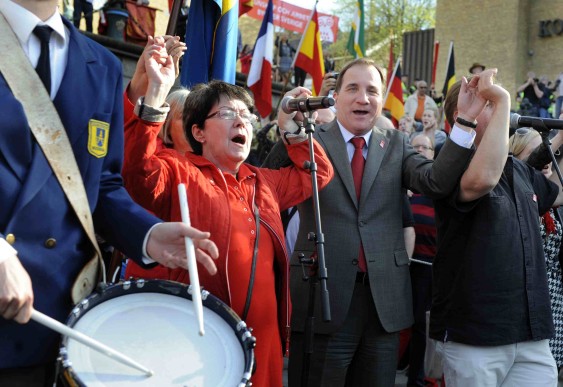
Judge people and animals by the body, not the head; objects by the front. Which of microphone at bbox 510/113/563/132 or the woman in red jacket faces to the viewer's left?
the microphone

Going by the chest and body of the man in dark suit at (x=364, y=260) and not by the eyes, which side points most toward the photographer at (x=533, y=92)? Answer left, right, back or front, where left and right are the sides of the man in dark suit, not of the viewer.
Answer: back

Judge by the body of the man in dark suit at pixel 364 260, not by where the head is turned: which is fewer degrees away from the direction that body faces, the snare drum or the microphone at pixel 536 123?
the snare drum

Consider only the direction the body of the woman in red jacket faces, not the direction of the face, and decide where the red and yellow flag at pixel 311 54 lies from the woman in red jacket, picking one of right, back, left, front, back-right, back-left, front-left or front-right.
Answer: back-left

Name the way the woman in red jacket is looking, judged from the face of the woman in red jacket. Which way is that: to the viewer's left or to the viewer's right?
to the viewer's right

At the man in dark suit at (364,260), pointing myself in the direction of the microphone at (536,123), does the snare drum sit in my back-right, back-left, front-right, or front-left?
back-right

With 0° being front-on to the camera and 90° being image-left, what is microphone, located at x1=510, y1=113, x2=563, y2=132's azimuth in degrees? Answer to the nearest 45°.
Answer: approximately 90°

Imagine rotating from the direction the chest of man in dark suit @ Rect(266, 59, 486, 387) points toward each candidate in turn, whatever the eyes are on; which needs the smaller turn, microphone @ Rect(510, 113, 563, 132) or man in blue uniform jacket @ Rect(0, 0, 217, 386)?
the man in blue uniform jacket

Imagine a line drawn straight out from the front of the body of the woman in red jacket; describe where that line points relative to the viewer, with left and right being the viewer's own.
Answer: facing the viewer and to the right of the viewer

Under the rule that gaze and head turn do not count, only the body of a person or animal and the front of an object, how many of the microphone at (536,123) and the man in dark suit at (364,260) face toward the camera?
1

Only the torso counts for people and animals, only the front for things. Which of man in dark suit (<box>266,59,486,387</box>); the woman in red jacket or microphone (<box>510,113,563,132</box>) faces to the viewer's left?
the microphone

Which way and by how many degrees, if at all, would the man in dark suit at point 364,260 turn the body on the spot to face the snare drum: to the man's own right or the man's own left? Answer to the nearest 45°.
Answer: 0° — they already face it

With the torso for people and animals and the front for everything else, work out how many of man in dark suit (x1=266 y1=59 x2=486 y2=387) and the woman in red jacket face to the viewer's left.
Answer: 0

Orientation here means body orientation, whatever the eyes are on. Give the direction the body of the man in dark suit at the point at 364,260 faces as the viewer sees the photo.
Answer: toward the camera

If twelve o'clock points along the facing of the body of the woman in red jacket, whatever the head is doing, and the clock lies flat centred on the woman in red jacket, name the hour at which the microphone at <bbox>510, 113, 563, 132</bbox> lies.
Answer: The microphone is roughly at 10 o'clock from the woman in red jacket.

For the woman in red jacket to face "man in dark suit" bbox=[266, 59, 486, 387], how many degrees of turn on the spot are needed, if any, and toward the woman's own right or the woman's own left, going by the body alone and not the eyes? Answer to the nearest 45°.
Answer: approximately 90° to the woman's own left

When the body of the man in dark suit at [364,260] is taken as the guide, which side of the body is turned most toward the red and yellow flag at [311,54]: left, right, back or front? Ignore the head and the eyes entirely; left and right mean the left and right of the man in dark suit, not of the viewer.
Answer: back
